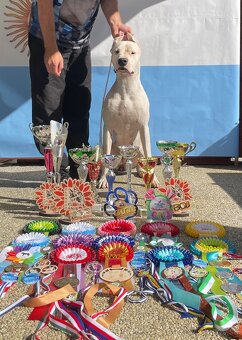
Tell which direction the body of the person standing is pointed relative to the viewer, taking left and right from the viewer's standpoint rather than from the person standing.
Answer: facing the viewer and to the right of the viewer

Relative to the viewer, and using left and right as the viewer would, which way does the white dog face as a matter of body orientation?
facing the viewer

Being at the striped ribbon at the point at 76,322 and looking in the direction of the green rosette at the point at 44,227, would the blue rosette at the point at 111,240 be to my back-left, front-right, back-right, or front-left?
front-right

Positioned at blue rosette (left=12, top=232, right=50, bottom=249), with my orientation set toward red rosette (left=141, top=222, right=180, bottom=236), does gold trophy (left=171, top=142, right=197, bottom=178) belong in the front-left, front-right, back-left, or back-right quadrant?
front-left
